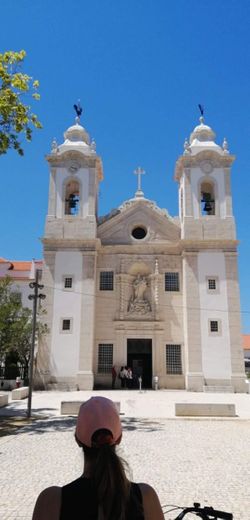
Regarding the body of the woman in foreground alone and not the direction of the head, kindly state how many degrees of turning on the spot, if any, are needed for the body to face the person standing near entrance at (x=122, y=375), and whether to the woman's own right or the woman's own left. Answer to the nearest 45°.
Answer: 0° — they already face them

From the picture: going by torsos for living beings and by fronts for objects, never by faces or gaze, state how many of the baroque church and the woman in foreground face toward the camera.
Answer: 1

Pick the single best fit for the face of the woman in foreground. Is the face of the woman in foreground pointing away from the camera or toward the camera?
away from the camera

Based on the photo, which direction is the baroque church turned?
toward the camera

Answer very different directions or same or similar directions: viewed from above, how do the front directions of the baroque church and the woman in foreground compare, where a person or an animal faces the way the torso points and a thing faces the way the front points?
very different directions

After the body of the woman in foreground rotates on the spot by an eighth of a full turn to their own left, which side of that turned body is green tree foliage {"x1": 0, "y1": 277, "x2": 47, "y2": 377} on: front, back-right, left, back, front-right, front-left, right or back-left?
front-right

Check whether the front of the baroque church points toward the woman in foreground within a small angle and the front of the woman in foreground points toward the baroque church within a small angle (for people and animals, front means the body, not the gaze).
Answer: yes

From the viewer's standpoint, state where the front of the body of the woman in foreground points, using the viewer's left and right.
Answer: facing away from the viewer

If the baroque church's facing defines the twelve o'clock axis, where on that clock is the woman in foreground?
The woman in foreground is roughly at 12 o'clock from the baroque church.

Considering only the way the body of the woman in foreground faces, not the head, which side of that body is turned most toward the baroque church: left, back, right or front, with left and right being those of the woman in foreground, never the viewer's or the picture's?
front

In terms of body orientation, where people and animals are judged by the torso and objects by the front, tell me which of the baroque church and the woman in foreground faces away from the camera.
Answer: the woman in foreground
